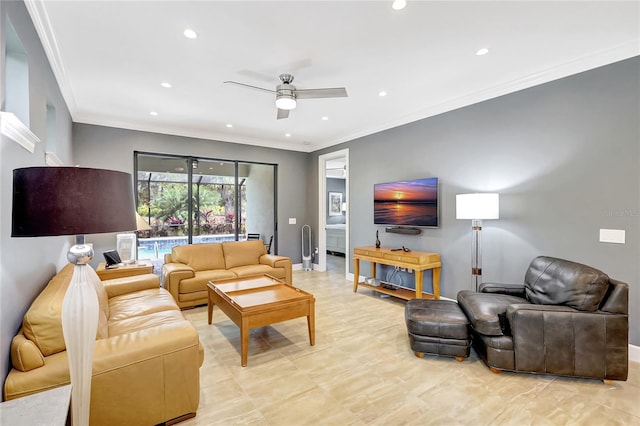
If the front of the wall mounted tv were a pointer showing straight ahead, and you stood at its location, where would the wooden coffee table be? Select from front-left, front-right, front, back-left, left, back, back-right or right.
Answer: front

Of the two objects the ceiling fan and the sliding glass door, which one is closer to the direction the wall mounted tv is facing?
the ceiling fan

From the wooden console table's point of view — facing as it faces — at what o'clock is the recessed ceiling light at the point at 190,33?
The recessed ceiling light is roughly at 12 o'clock from the wooden console table.

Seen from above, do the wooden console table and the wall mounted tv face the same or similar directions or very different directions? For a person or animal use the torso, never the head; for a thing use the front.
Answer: same or similar directions

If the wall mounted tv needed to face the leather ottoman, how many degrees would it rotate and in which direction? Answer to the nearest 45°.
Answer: approximately 45° to its left

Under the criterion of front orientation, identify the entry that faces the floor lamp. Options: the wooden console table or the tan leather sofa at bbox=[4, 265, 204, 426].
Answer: the tan leather sofa

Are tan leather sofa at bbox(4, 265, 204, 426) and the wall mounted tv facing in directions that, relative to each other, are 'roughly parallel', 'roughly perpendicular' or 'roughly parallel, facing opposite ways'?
roughly parallel, facing opposite ways

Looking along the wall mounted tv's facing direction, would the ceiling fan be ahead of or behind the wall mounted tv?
ahead

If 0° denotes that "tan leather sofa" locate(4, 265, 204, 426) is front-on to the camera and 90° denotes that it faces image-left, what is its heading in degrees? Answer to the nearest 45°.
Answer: approximately 270°

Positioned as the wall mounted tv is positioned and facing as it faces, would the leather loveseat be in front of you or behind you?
in front

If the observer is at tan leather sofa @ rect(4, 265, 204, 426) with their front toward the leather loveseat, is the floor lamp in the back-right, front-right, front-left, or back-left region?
front-right

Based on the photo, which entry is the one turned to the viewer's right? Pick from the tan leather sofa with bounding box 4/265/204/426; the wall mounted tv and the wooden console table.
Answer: the tan leather sofa

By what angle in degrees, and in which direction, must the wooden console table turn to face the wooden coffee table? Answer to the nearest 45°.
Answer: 0° — it already faces it

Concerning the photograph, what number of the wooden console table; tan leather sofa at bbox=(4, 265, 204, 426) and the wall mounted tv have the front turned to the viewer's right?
1

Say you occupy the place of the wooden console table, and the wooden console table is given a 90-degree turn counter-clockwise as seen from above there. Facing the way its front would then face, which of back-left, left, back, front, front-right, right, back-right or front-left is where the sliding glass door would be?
back-right

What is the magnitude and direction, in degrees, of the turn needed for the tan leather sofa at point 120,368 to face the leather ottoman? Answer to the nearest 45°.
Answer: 0° — it already faces it

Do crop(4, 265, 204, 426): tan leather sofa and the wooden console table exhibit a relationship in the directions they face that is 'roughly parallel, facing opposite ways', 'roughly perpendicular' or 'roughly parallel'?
roughly parallel, facing opposite ways
